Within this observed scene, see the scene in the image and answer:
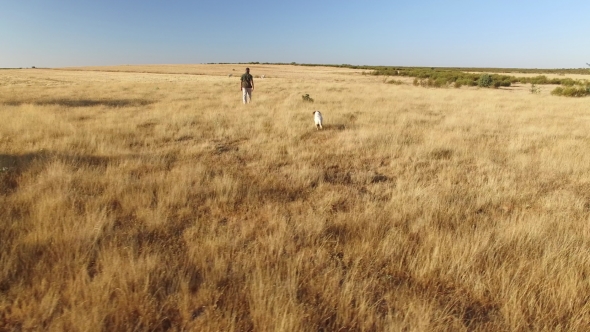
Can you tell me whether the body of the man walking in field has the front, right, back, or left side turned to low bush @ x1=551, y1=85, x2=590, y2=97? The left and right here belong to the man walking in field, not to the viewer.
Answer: right

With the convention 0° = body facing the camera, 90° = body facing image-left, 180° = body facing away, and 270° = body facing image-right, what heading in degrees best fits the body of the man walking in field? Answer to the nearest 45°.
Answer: approximately 180°
